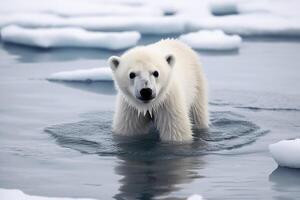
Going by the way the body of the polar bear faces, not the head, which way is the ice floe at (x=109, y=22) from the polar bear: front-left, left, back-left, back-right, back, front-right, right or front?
back-right

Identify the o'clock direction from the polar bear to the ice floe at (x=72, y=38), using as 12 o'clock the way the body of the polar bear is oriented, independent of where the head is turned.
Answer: The ice floe is roughly at 4 o'clock from the polar bear.

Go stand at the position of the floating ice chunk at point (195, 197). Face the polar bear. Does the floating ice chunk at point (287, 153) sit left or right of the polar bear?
right

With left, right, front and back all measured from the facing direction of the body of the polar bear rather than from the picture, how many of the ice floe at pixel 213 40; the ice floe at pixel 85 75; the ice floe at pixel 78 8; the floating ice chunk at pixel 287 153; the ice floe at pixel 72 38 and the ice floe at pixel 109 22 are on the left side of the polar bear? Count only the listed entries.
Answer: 1

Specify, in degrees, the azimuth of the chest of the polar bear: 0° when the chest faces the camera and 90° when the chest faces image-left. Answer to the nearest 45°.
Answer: approximately 45°

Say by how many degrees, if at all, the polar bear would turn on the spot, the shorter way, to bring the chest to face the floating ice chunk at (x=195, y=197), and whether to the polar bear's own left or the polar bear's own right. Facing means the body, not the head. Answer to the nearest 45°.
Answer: approximately 45° to the polar bear's own left

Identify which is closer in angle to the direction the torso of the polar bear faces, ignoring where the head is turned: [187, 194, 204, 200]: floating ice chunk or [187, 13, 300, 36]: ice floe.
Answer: the floating ice chunk

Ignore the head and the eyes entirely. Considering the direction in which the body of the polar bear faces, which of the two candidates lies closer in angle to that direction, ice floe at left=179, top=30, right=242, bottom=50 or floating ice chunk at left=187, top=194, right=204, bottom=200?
the floating ice chunk
